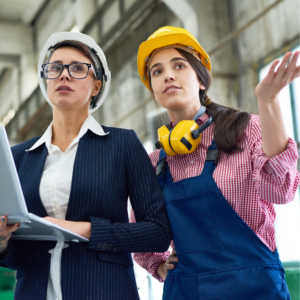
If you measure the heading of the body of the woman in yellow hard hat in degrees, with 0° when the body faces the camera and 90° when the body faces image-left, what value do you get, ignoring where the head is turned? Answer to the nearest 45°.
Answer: approximately 45°

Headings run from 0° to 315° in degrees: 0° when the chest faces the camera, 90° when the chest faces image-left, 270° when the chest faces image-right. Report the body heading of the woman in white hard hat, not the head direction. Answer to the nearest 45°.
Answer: approximately 45°

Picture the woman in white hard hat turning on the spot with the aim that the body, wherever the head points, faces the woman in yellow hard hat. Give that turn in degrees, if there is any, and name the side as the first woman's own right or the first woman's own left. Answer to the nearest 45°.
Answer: approximately 135° to the first woman's own left

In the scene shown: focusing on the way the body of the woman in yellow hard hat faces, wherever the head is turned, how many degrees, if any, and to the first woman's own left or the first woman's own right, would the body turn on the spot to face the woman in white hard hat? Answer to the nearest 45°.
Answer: approximately 45° to the first woman's own right

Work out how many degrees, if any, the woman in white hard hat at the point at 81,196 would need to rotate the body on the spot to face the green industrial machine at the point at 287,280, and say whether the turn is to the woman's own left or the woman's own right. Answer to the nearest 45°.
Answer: approximately 180°
